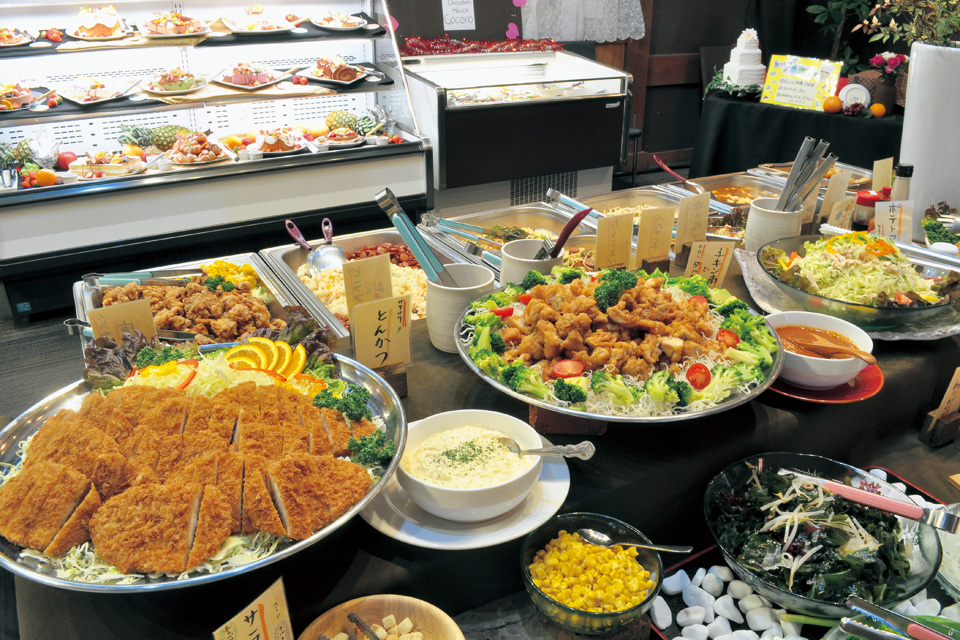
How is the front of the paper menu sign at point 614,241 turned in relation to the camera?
facing the viewer

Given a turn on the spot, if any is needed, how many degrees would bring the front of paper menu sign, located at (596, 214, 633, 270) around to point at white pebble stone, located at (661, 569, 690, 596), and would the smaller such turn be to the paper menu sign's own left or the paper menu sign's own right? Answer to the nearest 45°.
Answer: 0° — it already faces it

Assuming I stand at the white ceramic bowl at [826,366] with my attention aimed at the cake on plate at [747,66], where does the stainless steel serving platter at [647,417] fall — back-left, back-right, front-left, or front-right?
back-left

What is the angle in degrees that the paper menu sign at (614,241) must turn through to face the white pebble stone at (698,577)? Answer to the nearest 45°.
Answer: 0° — it already faces it

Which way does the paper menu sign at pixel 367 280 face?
toward the camera

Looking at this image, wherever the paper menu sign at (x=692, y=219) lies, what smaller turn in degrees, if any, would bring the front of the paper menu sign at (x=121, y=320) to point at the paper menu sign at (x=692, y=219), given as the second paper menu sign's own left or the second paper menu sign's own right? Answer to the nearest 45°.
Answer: approximately 90° to the second paper menu sign's own left

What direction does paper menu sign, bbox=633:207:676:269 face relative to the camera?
toward the camera

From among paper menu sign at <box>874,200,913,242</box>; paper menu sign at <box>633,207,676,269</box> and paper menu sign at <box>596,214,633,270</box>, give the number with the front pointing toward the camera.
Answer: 3

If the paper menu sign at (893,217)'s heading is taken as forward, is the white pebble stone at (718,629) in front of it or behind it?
in front

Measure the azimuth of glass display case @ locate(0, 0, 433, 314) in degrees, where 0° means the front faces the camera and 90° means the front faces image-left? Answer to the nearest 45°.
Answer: approximately 315°

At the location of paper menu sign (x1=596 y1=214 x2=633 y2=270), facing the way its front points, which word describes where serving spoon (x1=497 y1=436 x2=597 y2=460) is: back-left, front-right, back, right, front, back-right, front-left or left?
front

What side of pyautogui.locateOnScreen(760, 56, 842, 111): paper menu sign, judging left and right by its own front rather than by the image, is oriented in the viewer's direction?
front

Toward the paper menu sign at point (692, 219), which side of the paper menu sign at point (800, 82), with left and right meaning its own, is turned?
front
